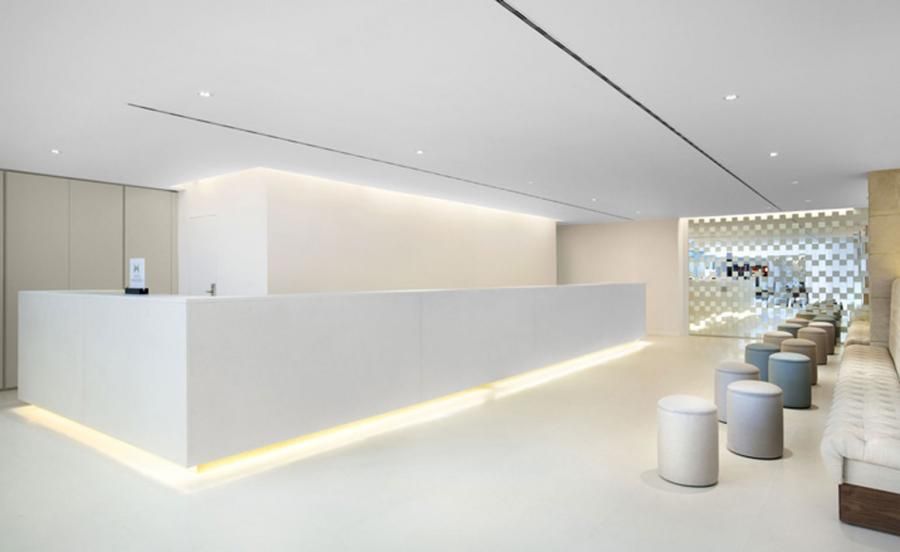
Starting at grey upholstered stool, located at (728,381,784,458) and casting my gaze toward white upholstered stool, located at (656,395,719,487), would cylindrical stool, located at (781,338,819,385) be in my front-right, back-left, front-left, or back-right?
back-right

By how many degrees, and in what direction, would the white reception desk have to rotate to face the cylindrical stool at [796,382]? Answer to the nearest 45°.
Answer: approximately 45° to its left

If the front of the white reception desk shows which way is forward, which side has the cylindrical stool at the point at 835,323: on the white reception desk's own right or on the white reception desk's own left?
on the white reception desk's own left

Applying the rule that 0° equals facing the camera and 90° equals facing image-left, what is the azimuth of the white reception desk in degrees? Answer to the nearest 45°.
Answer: approximately 315°

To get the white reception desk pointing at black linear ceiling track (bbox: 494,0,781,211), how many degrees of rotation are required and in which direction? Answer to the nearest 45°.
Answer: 0° — it already faces it

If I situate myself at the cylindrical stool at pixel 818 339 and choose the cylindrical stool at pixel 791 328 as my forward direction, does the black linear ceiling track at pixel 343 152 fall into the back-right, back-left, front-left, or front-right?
back-left

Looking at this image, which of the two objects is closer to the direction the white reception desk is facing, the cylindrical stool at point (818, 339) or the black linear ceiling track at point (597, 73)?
the black linear ceiling track

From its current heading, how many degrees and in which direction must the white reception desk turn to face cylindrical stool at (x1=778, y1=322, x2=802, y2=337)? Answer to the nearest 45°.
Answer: approximately 45° to its left
